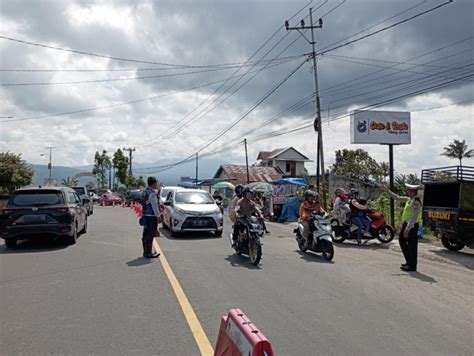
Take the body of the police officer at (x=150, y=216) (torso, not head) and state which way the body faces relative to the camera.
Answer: to the viewer's right

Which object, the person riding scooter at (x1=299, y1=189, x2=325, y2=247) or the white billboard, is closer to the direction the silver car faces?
the person riding scooter

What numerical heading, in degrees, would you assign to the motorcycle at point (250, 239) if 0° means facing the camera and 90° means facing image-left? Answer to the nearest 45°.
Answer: approximately 315°

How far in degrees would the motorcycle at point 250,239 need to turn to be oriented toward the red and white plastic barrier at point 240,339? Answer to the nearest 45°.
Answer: approximately 45° to its right
